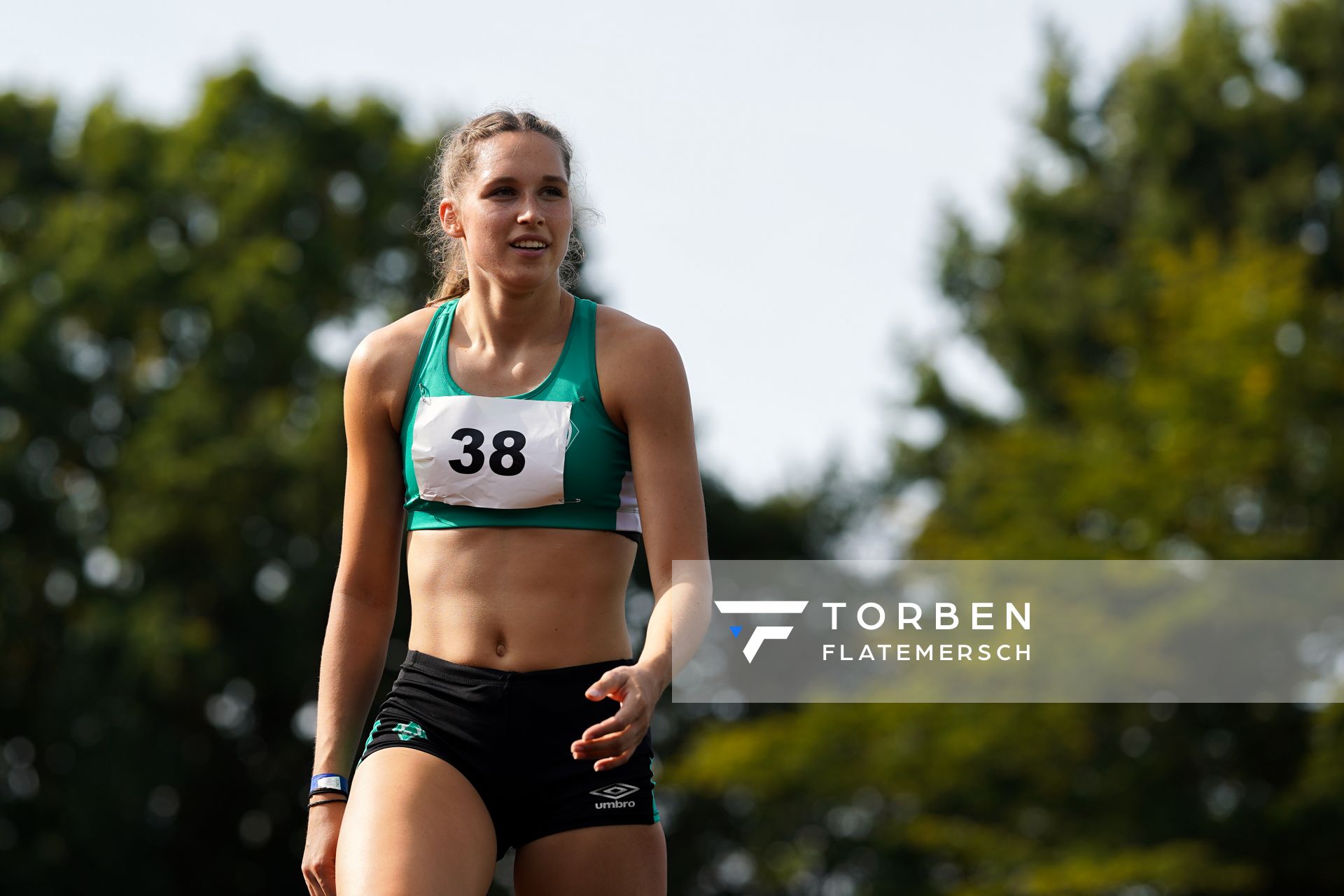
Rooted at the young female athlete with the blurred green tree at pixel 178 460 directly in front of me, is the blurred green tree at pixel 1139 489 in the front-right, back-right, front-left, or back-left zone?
front-right

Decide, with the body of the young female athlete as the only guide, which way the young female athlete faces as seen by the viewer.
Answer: toward the camera

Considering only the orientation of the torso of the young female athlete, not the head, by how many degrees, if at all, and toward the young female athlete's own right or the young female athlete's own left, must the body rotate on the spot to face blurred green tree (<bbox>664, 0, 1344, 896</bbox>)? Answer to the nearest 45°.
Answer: approximately 135° to the young female athlete's own left

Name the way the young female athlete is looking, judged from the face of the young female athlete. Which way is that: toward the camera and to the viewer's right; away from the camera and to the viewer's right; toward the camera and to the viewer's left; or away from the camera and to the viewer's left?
toward the camera and to the viewer's right

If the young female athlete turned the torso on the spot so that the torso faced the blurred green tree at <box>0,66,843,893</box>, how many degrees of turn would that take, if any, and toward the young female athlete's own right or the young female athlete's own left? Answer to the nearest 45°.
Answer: approximately 180°

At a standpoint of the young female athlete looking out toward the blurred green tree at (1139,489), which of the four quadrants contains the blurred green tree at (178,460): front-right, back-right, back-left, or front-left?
front-left

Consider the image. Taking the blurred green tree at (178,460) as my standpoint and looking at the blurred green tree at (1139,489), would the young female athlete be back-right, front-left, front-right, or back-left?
front-right
